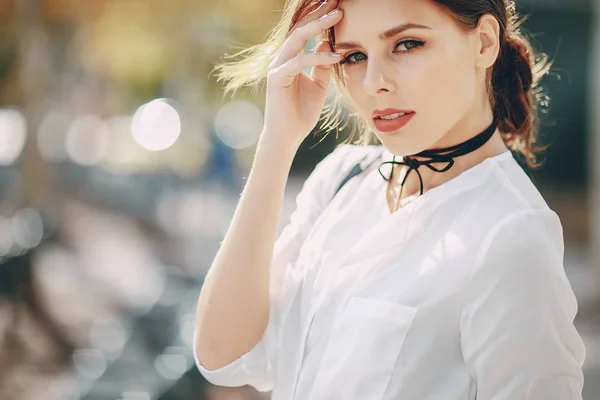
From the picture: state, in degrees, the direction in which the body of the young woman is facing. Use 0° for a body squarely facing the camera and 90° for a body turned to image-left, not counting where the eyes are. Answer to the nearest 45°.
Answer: approximately 45°
